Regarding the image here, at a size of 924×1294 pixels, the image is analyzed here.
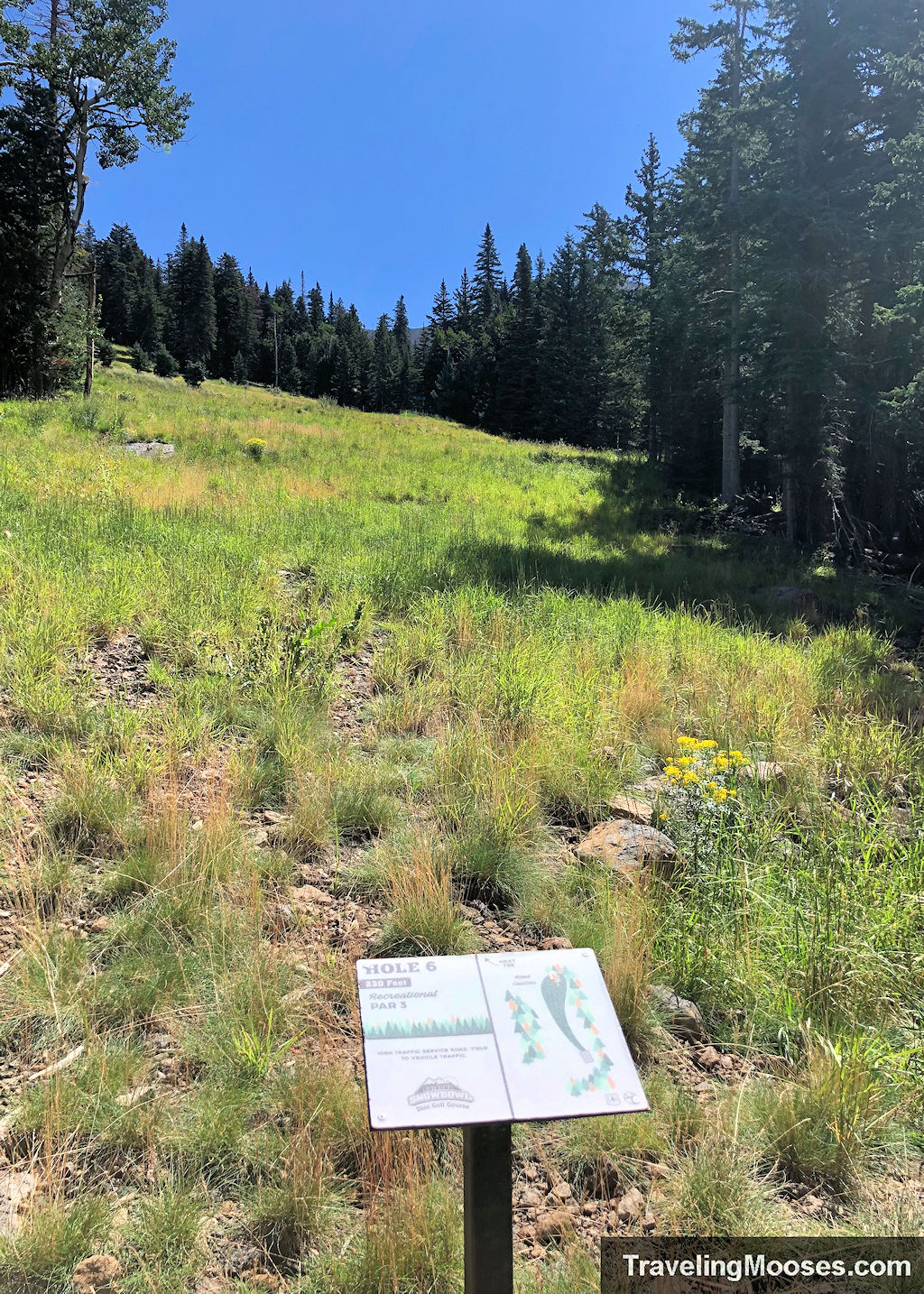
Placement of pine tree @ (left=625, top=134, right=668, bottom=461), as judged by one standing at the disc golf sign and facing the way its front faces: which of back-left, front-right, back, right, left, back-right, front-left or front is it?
back

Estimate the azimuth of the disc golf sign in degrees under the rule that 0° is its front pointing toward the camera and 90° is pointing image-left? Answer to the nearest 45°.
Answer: approximately 0°

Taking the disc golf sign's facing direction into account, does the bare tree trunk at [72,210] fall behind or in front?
behind

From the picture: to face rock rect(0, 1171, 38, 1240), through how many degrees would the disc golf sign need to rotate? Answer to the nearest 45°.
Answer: approximately 90° to its right

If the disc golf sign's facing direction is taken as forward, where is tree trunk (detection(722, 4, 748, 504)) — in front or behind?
behind

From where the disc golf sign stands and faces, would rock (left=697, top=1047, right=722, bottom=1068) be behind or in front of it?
behind

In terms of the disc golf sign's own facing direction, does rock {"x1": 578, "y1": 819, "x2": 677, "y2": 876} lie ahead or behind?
behind

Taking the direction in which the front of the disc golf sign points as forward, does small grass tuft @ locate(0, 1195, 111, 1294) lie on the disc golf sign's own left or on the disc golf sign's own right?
on the disc golf sign's own right

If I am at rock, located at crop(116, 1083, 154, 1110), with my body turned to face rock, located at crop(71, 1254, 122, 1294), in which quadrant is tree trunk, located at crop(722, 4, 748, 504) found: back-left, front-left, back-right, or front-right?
back-left
